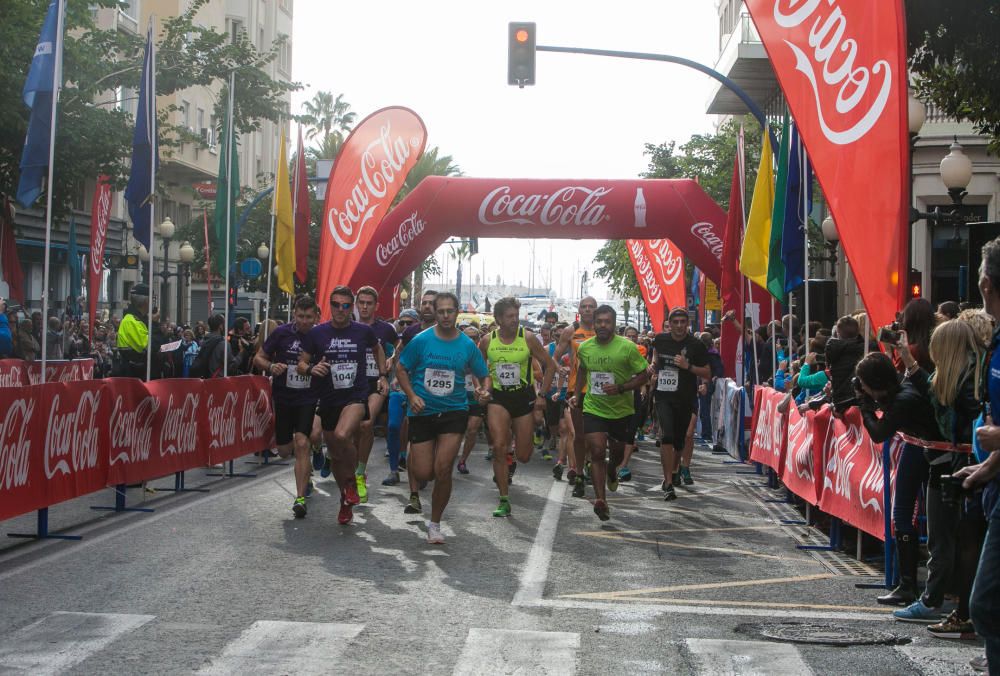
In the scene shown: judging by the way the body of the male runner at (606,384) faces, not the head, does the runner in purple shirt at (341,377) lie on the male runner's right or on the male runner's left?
on the male runner's right

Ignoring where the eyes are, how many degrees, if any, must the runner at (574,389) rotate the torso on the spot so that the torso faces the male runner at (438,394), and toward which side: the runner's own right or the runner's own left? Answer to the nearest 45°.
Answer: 0° — they already face them

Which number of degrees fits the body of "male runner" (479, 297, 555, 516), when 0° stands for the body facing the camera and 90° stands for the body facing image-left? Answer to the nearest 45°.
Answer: approximately 0°

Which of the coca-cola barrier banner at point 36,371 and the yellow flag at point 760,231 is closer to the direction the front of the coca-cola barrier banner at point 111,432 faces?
the yellow flag

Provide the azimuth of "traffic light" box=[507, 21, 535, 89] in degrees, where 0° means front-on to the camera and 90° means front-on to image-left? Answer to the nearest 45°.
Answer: approximately 0°

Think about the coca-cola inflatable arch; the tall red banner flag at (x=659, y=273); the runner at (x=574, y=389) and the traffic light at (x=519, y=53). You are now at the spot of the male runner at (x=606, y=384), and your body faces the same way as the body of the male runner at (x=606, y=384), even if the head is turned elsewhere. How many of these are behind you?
4

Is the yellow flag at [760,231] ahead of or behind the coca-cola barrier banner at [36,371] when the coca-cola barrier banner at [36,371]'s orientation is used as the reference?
ahead

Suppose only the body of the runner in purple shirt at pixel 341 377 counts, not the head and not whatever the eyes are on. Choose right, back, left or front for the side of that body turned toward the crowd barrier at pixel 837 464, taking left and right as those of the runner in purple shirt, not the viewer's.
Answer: left

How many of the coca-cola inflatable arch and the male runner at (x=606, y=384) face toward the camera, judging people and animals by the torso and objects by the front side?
2
